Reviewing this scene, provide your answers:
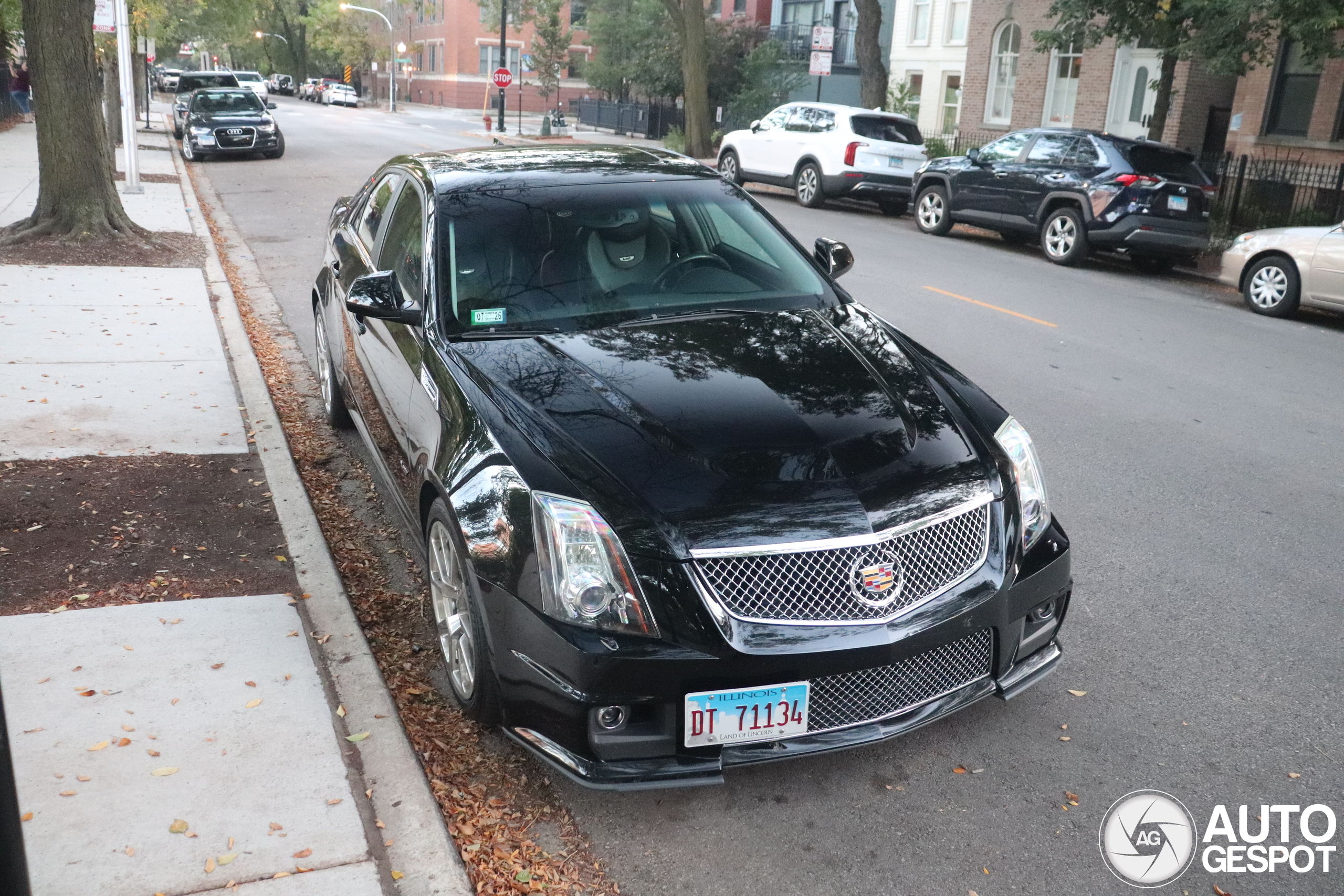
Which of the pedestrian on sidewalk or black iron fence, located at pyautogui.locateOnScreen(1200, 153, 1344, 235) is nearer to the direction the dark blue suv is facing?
the pedestrian on sidewalk

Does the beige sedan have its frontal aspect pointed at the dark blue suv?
yes

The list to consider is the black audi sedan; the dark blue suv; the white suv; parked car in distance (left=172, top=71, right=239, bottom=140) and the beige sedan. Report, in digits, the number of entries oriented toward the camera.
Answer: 2

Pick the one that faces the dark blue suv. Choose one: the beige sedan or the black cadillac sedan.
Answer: the beige sedan

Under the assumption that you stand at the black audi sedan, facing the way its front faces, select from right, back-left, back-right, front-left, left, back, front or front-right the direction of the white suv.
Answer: front-left

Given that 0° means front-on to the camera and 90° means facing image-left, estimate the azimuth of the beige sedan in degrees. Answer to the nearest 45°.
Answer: approximately 135°

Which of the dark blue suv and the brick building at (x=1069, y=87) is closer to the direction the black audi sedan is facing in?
the dark blue suv

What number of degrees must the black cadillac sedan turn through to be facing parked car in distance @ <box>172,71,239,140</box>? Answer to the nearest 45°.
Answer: approximately 180°

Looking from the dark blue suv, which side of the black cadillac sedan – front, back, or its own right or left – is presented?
left

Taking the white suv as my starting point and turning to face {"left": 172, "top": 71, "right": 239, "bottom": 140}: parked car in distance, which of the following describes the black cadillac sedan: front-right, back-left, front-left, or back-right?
back-left

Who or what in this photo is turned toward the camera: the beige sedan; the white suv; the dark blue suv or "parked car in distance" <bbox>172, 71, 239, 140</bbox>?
the parked car in distance

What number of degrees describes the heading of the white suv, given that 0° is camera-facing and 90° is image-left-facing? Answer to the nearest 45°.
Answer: approximately 135°

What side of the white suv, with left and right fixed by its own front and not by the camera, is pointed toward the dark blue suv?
back

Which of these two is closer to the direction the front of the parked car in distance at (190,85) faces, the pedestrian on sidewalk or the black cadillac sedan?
the black cadillac sedan

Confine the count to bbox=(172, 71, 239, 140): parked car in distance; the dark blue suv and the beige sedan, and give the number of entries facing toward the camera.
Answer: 1

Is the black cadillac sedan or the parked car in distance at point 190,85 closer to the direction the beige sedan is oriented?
the parked car in distance
